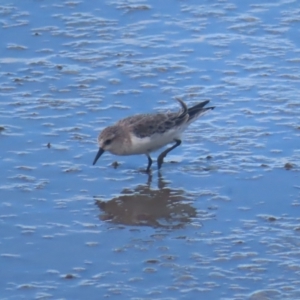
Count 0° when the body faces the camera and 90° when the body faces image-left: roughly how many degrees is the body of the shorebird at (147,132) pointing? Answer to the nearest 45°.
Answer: approximately 90°
